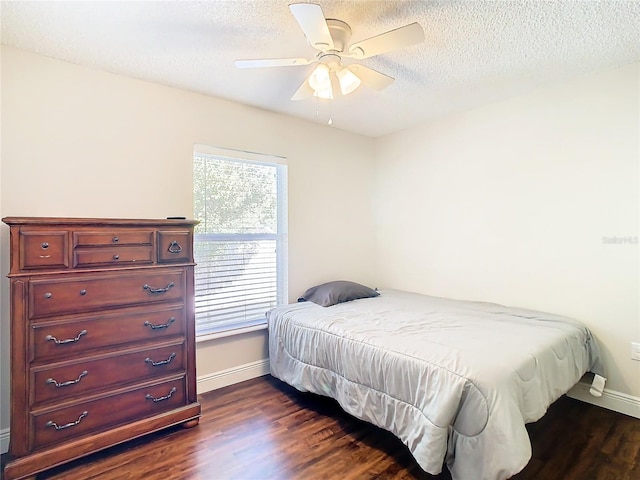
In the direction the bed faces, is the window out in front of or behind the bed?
behind

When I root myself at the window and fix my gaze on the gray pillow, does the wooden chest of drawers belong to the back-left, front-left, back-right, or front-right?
back-right

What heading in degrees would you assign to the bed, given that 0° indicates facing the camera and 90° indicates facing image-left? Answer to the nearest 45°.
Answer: approximately 315°

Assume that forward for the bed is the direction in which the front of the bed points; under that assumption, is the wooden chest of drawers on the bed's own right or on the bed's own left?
on the bed's own right
